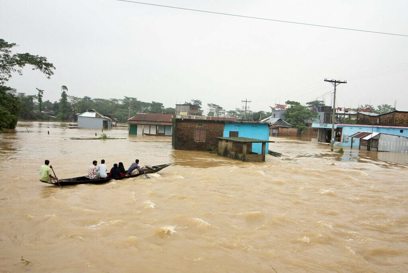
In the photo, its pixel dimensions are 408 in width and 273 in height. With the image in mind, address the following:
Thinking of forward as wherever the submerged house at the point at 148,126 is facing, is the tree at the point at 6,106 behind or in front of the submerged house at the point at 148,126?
in front

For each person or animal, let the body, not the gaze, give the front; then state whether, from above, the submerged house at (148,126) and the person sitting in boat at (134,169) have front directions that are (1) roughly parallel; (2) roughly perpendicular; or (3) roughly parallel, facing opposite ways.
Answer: roughly perpendicular

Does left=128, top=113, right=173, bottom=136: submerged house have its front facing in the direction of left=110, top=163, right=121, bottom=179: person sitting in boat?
yes

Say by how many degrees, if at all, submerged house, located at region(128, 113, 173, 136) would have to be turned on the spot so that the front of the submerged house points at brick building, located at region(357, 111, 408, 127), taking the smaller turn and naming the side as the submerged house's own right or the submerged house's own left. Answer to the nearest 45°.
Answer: approximately 45° to the submerged house's own left

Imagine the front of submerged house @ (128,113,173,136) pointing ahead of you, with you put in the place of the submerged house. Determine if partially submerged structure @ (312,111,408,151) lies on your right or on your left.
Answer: on your left

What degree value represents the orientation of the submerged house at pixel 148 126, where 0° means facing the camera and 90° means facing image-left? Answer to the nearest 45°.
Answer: approximately 0°
